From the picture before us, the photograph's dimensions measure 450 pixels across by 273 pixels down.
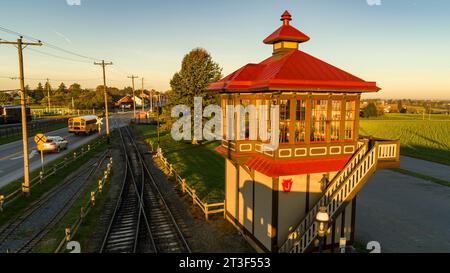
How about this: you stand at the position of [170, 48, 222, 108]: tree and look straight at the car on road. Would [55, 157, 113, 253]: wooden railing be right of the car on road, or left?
left

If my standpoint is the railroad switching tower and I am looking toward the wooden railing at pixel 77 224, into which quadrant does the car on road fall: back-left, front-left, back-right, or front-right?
front-right

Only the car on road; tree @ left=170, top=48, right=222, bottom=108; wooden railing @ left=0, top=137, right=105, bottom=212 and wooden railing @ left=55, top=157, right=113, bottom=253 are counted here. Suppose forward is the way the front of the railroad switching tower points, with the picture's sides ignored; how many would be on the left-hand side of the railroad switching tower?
0

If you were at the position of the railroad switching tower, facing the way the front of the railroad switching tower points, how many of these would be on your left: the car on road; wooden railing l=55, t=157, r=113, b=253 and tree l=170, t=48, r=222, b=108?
0

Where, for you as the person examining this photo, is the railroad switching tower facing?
facing the viewer and to the left of the viewer

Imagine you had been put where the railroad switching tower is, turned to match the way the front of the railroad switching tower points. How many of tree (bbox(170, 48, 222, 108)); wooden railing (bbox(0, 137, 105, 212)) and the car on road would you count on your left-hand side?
0

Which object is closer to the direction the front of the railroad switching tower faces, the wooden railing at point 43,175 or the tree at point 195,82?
the wooden railing

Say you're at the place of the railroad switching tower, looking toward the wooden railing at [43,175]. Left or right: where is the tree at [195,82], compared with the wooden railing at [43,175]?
right
